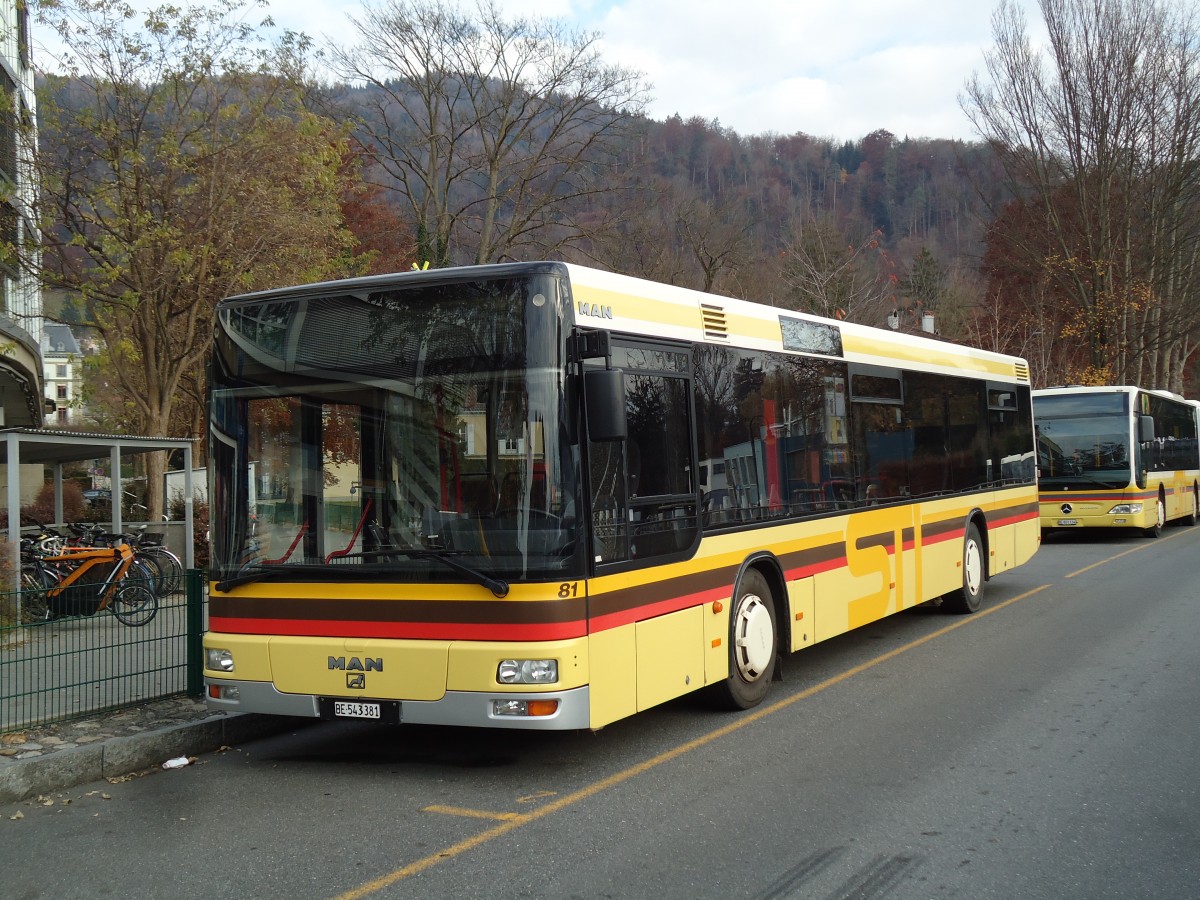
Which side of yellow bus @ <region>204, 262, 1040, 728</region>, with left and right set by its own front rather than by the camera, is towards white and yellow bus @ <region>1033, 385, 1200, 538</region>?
back

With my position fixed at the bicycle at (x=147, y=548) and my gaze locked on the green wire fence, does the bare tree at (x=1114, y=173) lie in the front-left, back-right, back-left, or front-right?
back-left

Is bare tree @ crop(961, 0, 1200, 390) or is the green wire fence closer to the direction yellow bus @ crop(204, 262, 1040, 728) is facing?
the green wire fence

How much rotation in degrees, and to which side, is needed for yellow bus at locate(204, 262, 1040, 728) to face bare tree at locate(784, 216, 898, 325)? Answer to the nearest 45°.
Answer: approximately 135° to its right

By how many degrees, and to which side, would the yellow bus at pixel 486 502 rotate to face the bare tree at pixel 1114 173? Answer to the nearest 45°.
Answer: approximately 180°

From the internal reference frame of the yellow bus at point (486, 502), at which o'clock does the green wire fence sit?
The green wire fence is roughly at 2 o'clock from the yellow bus.

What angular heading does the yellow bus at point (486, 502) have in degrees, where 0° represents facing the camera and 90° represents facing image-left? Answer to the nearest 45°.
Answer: approximately 45°

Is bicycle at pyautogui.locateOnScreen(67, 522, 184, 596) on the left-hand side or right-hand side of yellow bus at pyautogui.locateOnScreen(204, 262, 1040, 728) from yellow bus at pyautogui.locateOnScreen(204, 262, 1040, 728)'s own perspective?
on its right

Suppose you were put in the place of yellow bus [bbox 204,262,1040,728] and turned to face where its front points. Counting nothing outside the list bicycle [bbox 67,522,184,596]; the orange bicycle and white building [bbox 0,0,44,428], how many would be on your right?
3

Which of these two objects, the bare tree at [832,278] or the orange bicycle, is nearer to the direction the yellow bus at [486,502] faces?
the orange bicycle

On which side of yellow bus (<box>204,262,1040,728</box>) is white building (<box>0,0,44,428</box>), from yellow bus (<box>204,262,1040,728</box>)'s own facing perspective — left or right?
on its right

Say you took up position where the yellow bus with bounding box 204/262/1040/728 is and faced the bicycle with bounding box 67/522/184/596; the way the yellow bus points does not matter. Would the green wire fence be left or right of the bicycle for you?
left

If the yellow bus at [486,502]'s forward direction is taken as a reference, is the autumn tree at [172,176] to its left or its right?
on its right
